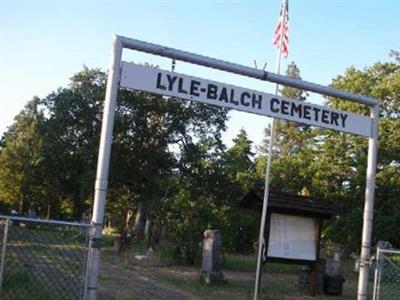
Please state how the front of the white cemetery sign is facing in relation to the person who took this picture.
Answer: facing the viewer and to the right of the viewer

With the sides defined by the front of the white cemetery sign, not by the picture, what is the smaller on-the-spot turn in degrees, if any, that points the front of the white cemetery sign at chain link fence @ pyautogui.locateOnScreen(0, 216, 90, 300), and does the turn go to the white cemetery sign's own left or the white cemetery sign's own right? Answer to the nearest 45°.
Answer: approximately 135° to the white cemetery sign's own right

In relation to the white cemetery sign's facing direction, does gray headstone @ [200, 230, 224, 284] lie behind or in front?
behind

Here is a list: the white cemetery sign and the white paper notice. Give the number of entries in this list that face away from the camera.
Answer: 0

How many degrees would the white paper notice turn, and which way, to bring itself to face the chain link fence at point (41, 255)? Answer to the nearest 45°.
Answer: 0° — it already faces it

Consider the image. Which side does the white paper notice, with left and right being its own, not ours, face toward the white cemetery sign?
front

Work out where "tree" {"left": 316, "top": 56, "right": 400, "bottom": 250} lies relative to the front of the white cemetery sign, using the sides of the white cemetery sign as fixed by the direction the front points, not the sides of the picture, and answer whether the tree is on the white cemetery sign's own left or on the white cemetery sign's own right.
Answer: on the white cemetery sign's own left

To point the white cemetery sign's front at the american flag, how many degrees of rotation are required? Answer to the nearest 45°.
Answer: approximately 135° to its left

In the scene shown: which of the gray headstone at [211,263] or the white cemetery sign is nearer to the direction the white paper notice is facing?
the white cemetery sign

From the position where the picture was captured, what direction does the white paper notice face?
facing the viewer
